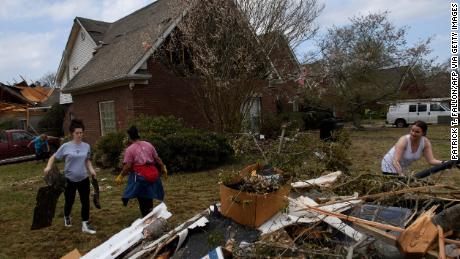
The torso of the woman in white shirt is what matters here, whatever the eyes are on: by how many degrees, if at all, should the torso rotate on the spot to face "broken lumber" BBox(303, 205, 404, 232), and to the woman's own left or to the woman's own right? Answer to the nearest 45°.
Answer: approximately 45° to the woman's own right
